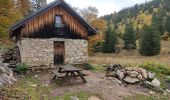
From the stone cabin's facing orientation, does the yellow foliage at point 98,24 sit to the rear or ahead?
to the rear

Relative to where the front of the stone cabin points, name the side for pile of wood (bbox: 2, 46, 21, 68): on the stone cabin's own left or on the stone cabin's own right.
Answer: on the stone cabin's own right

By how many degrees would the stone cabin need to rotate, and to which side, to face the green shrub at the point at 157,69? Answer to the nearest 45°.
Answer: approximately 90° to its left

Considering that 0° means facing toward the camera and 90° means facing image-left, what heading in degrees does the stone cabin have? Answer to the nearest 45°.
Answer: approximately 0°

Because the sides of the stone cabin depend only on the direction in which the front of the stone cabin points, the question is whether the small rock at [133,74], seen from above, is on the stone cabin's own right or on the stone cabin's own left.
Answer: on the stone cabin's own left

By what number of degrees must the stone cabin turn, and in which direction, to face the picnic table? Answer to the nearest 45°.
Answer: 0° — it already faces it

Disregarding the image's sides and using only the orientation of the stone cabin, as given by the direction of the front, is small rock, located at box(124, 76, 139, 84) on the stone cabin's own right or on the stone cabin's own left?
on the stone cabin's own left

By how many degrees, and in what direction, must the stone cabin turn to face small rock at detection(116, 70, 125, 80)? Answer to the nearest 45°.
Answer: approximately 45° to its left
